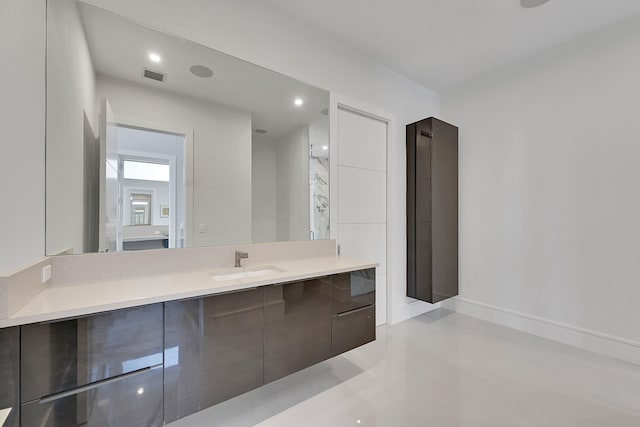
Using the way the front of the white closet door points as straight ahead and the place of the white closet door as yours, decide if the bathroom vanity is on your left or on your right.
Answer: on your right

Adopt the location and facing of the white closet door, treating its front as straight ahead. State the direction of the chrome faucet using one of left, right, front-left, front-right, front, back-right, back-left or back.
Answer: right

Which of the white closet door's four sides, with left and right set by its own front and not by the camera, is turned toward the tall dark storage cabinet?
left

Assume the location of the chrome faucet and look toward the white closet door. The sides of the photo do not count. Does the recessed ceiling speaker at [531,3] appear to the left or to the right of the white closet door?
right

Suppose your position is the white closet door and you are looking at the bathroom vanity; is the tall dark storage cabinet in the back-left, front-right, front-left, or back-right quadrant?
back-left

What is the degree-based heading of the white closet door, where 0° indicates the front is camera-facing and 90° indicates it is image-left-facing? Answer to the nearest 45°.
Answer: approximately 315°
